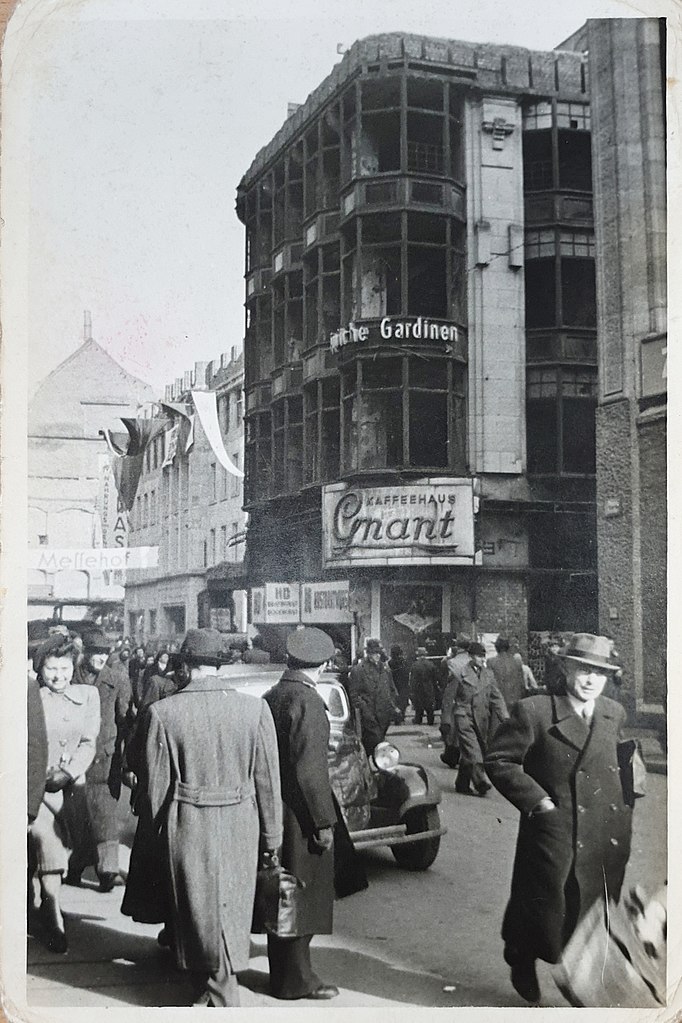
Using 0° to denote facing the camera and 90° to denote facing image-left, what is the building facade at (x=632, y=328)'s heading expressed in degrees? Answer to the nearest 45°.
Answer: approximately 45°

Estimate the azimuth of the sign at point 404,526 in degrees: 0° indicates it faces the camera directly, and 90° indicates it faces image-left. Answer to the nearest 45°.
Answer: approximately 0°

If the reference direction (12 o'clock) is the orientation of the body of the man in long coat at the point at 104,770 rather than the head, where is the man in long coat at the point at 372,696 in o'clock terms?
the man in long coat at the point at 372,696 is roughly at 8 o'clock from the man in long coat at the point at 104,770.

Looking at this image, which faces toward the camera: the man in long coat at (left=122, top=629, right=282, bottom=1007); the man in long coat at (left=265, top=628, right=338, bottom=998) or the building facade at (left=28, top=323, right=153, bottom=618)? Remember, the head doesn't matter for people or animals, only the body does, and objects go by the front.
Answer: the building facade

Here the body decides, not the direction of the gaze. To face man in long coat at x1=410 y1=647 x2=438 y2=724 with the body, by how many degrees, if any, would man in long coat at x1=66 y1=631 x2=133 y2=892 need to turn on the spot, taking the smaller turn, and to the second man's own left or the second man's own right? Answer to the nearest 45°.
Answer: approximately 135° to the second man's own left

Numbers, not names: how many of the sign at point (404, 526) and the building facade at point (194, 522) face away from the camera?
0

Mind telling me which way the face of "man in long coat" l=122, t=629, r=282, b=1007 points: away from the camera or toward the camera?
away from the camera

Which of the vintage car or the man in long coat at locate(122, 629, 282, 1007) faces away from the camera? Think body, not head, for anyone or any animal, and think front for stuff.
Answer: the man in long coat

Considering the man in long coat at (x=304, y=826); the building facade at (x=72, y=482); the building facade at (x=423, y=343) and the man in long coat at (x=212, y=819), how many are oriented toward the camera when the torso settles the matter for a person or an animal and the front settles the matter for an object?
2

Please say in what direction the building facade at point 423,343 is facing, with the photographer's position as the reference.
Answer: facing the viewer

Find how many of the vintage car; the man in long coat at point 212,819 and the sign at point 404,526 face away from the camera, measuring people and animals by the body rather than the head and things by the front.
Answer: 1

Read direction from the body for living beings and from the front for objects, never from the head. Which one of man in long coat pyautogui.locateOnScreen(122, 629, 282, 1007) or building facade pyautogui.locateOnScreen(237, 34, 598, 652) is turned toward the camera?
the building facade
